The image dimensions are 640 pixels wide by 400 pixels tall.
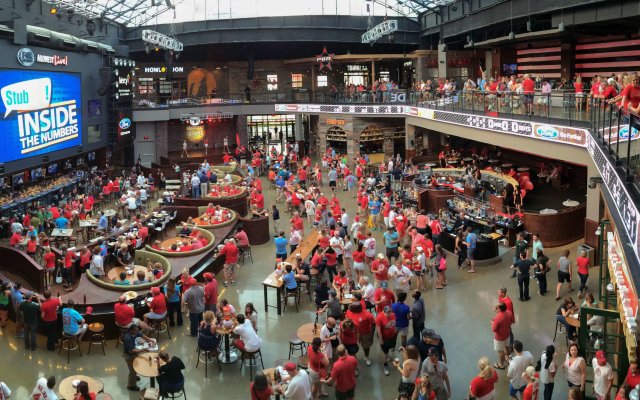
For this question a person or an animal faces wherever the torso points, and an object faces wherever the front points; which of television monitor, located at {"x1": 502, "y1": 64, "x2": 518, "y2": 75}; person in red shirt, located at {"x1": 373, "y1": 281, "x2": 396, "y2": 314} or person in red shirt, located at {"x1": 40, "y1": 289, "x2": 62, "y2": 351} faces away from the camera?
person in red shirt, located at {"x1": 40, "y1": 289, "x2": 62, "y2": 351}

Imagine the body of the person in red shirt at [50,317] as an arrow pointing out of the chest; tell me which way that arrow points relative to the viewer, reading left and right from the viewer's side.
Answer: facing away from the viewer

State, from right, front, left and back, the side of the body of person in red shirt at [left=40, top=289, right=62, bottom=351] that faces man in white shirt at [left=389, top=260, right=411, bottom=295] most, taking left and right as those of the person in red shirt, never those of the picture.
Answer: right

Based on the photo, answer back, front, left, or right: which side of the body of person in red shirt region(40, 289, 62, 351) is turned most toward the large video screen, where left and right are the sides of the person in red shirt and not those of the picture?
front

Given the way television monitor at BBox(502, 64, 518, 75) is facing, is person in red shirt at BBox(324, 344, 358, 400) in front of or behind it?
in front

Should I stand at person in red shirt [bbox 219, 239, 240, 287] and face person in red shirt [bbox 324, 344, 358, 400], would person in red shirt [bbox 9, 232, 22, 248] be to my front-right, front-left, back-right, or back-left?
back-right

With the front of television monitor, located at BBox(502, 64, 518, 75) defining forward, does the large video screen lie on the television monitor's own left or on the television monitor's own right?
on the television monitor's own right

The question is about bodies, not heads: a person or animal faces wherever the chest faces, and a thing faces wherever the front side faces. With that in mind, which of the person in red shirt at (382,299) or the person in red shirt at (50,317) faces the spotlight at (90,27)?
the person in red shirt at (50,317)

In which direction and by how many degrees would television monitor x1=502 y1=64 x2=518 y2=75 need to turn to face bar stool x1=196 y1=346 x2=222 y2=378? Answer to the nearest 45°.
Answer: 0° — it already faces it
